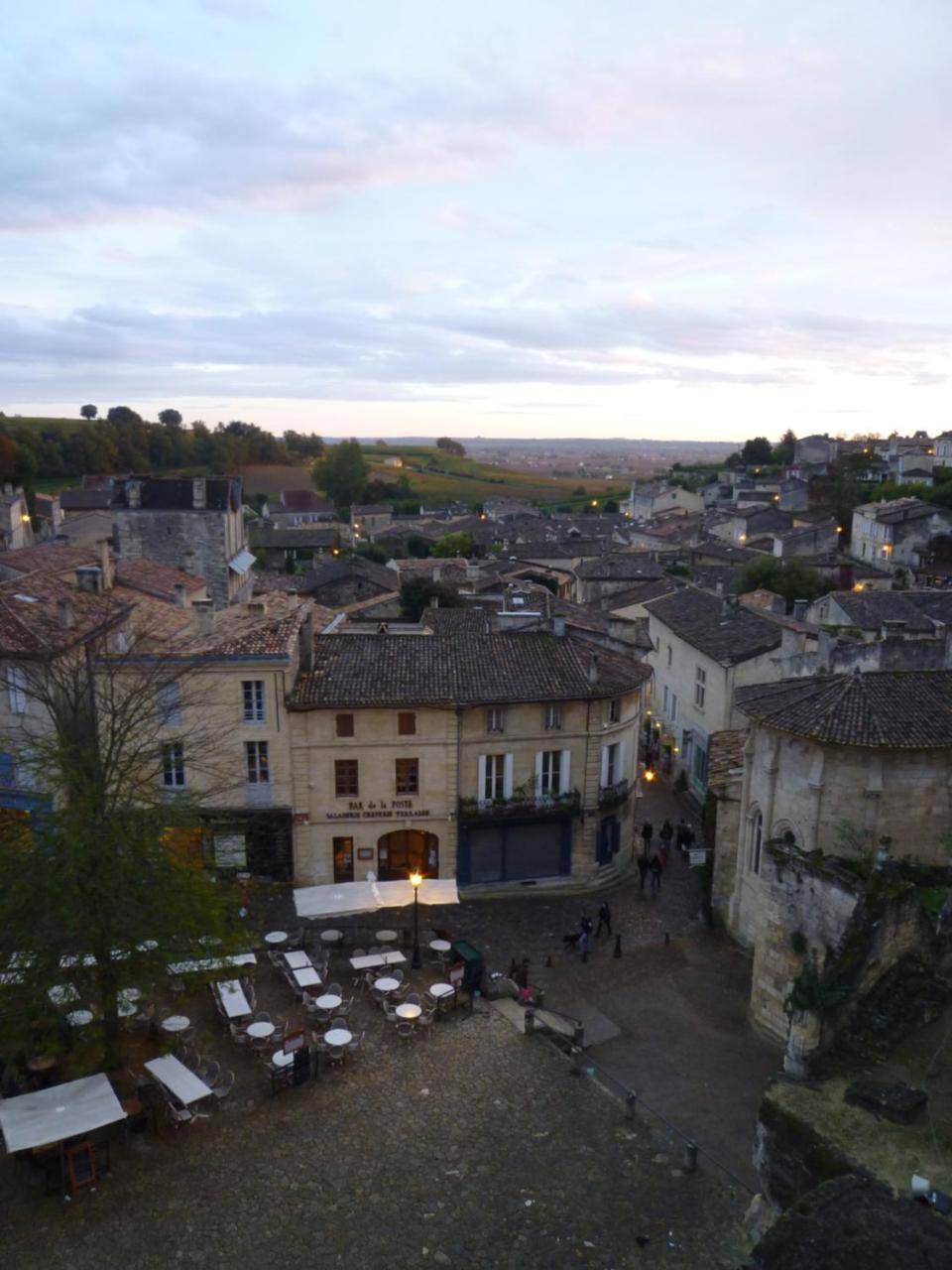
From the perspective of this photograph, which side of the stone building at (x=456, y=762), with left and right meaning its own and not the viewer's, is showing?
front

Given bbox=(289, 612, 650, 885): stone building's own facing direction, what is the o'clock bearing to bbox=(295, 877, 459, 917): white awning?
The white awning is roughly at 1 o'clock from the stone building.

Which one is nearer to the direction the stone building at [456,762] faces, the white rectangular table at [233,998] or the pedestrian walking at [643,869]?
the white rectangular table

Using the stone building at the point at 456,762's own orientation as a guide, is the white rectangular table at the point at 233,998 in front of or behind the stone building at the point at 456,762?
in front

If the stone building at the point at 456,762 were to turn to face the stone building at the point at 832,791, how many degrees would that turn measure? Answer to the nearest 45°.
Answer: approximately 45° to its left

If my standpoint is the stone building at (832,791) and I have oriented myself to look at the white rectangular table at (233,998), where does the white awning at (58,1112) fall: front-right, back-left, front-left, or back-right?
front-left

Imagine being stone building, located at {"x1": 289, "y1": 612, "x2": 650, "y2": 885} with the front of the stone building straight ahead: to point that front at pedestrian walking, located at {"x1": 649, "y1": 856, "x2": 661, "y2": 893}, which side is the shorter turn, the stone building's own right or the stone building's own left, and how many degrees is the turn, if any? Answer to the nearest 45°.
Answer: approximately 90° to the stone building's own left

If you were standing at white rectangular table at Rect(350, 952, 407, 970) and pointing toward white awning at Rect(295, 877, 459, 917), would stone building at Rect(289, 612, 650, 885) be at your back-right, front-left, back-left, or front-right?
front-right

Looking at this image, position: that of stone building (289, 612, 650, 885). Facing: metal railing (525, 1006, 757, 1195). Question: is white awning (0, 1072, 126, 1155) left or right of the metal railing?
right

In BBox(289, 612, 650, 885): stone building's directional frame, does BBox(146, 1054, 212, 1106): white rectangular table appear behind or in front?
in front

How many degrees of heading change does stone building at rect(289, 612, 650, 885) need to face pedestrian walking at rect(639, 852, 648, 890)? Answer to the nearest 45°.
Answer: approximately 90° to its left

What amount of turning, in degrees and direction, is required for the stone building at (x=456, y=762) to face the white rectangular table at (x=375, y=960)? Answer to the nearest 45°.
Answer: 0° — it already faces it
